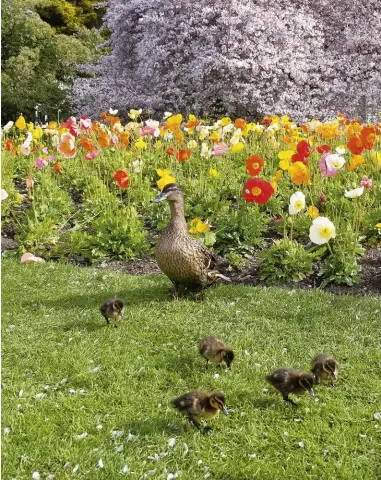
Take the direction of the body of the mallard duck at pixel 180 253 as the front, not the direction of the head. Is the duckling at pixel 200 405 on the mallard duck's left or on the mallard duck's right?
on the mallard duck's left

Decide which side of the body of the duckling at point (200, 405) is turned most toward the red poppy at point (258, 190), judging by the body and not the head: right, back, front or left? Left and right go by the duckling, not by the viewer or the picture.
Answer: left

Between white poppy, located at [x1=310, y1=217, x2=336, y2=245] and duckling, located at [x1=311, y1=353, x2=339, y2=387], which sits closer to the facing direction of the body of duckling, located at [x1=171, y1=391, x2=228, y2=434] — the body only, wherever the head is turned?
the duckling

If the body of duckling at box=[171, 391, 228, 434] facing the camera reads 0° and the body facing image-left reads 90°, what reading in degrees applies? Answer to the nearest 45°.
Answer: approximately 270°

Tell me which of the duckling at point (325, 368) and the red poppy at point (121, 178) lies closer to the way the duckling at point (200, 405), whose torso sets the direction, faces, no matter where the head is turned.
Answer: the duckling

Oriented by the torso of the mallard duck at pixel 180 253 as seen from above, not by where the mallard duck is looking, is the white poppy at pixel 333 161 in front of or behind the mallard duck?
behind

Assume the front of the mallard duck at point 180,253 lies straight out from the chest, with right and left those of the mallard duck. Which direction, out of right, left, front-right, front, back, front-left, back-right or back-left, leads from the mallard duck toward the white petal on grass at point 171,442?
front-left
